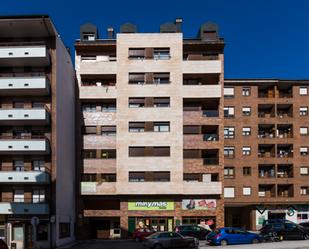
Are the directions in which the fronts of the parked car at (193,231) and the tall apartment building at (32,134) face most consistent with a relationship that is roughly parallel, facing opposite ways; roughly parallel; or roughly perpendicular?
roughly perpendicular

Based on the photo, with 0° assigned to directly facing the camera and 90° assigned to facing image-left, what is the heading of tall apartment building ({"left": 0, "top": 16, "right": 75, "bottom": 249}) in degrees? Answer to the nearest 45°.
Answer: approximately 0°

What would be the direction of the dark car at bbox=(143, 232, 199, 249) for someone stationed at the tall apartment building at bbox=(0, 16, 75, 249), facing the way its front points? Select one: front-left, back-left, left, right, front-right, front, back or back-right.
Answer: front-left
